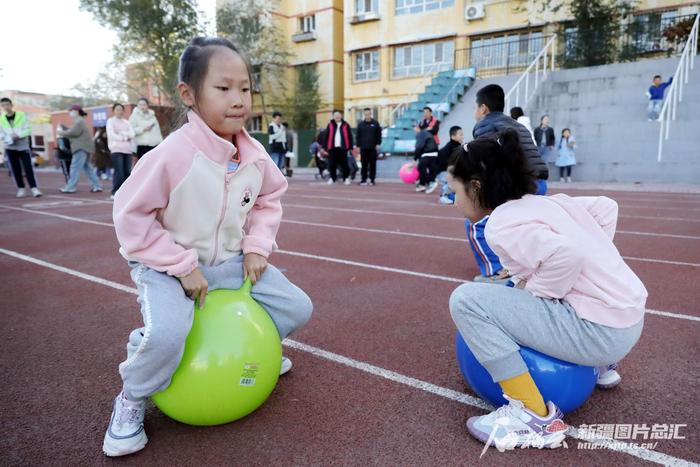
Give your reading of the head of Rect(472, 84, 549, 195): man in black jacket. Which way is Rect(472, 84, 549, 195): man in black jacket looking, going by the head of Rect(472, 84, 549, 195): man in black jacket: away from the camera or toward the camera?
away from the camera

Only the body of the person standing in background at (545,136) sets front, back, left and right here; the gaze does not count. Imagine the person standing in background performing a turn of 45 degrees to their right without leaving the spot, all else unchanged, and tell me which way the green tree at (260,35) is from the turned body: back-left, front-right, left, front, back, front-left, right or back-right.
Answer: right

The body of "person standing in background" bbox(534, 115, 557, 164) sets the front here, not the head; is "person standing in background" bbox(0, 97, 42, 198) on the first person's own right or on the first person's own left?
on the first person's own right

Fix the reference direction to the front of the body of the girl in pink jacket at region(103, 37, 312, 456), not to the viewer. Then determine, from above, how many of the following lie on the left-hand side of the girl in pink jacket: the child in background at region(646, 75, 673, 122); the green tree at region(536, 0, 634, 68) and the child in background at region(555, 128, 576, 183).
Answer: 3

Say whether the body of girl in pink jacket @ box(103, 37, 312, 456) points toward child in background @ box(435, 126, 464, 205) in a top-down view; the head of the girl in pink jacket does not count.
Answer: no

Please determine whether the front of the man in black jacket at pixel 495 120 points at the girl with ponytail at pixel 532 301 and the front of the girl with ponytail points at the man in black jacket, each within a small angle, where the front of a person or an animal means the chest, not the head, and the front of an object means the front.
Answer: no

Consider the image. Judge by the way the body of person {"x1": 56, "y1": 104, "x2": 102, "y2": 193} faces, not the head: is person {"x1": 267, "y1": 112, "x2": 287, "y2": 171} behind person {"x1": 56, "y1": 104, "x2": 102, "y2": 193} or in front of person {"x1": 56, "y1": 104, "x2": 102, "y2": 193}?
behind

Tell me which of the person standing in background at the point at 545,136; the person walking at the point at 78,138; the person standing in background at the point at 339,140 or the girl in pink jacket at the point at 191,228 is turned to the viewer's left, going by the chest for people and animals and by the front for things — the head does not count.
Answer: the person walking at the point at 78,138

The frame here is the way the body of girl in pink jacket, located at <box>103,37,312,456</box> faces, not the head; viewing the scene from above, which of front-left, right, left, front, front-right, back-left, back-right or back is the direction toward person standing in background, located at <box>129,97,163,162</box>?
back-left

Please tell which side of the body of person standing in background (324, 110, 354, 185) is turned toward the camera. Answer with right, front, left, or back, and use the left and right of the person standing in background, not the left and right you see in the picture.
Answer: front

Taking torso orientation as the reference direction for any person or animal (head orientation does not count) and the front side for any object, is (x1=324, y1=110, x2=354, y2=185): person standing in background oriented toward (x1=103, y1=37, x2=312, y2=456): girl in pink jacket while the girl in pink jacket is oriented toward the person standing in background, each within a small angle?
no

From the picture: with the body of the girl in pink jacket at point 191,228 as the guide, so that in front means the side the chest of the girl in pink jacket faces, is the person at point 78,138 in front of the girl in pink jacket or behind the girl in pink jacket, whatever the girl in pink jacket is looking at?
behind

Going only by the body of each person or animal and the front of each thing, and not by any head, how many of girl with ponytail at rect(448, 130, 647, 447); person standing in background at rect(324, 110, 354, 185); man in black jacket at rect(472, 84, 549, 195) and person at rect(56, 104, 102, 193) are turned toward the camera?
1

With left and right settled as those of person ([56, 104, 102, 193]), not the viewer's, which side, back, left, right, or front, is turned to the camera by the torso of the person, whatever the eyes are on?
left
